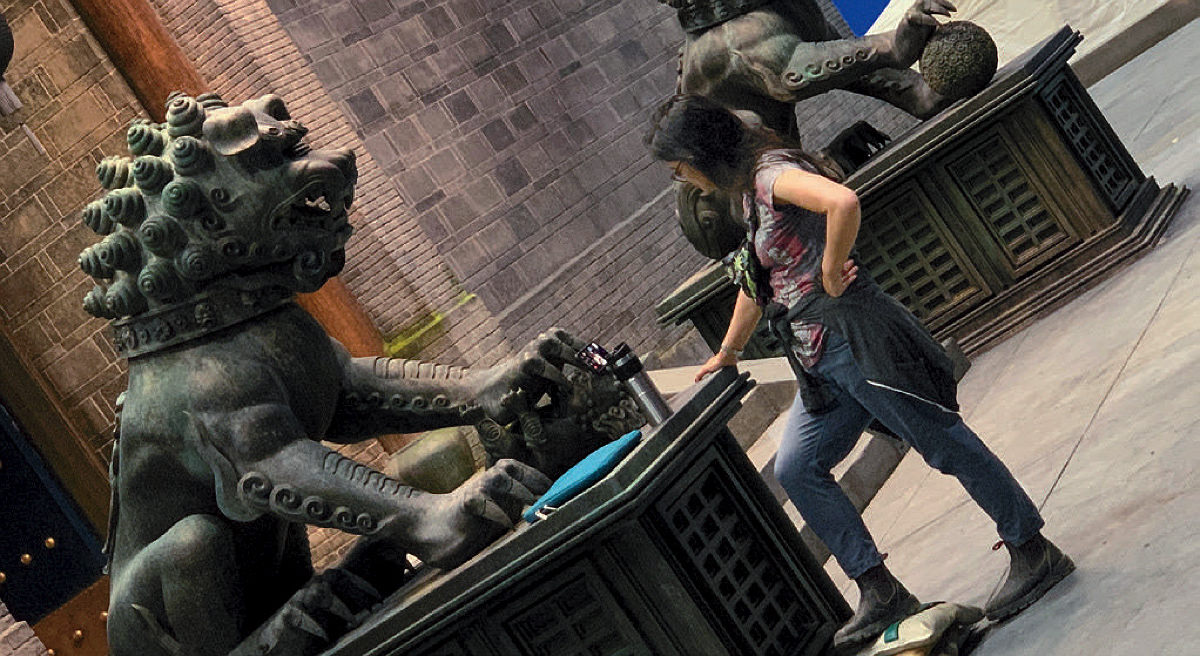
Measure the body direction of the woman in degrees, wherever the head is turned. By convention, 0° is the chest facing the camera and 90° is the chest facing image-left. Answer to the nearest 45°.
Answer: approximately 90°

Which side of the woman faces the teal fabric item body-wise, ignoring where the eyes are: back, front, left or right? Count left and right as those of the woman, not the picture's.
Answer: front

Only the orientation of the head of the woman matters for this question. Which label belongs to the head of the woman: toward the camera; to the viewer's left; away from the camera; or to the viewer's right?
to the viewer's left
